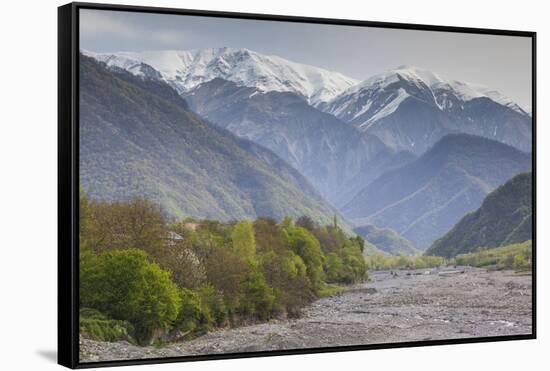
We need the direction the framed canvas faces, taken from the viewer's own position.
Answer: facing the viewer and to the right of the viewer
